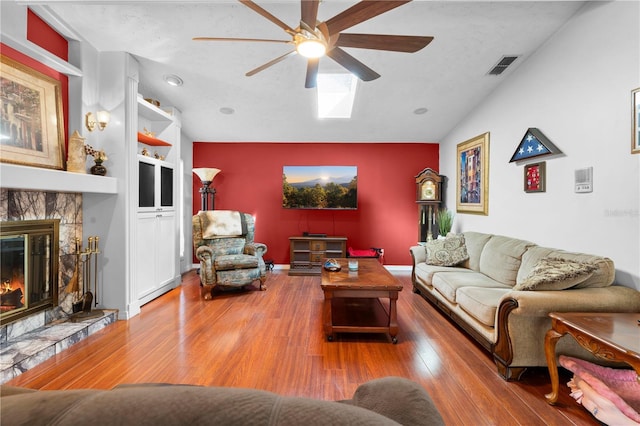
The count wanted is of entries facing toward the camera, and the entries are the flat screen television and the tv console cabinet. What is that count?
2

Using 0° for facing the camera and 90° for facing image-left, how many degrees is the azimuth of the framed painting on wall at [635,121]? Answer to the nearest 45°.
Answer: approximately 45°

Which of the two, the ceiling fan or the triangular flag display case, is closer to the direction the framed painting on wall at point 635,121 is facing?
the ceiling fan

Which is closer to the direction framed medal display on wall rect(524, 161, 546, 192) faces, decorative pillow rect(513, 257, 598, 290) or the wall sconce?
the wall sconce

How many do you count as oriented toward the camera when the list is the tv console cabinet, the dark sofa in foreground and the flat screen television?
2

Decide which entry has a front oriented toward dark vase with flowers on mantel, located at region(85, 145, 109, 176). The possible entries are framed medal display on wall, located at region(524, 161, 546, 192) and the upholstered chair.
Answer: the framed medal display on wall

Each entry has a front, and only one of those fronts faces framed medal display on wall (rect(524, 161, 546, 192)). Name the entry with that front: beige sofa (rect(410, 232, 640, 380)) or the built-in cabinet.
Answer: the built-in cabinet

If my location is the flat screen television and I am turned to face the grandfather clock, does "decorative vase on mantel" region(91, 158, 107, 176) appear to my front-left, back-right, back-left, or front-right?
back-right

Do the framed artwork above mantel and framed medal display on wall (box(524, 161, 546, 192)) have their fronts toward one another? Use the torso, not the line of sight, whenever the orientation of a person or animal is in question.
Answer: yes
